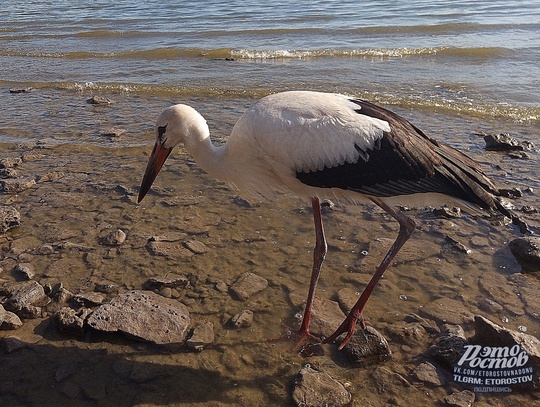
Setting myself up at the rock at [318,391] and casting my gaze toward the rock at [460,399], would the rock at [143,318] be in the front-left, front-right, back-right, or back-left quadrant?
back-left

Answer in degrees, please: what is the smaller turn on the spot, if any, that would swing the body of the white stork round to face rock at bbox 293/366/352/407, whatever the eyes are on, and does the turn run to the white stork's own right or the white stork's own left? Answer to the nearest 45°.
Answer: approximately 90° to the white stork's own left

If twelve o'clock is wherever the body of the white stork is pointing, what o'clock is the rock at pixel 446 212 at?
The rock is roughly at 4 o'clock from the white stork.

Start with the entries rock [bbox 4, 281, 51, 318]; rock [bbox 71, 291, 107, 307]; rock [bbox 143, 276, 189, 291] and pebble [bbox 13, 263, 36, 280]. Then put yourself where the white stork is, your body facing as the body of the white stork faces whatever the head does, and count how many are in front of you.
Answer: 4

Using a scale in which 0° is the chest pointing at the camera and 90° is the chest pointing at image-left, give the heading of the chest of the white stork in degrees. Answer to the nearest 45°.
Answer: approximately 90°

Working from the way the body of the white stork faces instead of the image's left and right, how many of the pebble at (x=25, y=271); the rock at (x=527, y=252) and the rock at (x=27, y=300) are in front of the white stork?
2

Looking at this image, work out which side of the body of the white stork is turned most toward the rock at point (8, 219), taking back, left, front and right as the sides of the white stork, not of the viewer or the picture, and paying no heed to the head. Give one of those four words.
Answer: front

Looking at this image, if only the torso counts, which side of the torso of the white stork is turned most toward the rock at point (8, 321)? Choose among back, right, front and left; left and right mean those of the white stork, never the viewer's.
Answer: front

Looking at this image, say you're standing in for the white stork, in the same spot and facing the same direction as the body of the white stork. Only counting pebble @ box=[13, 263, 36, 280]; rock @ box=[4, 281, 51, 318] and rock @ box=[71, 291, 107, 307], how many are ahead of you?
3
